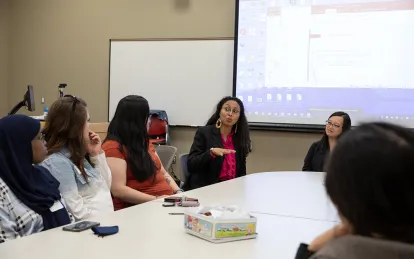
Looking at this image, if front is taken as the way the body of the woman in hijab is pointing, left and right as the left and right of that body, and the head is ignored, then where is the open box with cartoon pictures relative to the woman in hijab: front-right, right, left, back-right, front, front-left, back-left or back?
front-right

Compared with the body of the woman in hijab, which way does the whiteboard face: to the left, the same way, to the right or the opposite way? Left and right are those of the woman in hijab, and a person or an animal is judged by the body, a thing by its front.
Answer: to the right

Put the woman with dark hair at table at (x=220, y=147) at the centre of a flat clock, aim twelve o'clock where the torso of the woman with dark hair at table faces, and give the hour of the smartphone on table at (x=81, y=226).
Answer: The smartphone on table is roughly at 2 o'clock from the woman with dark hair at table.

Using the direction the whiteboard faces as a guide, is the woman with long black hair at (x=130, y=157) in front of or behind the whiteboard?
in front

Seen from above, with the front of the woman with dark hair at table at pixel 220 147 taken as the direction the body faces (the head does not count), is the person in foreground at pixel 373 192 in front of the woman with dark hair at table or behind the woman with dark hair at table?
in front

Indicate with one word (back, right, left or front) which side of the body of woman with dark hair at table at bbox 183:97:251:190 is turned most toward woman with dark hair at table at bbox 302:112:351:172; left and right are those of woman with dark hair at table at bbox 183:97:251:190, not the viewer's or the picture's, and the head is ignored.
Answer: left

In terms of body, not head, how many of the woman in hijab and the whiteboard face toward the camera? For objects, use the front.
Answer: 1

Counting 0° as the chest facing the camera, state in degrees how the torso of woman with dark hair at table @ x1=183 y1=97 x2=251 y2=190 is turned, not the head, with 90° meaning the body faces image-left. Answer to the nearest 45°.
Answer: approximately 315°

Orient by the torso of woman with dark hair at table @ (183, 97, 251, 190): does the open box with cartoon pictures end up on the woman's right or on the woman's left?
on the woman's right

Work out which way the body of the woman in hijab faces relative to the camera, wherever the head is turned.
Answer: to the viewer's right
